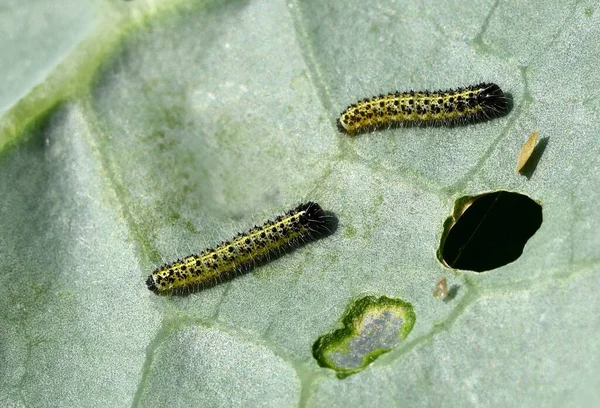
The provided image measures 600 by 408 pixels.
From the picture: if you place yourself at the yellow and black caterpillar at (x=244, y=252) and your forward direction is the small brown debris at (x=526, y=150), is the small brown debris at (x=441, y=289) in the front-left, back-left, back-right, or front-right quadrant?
front-right

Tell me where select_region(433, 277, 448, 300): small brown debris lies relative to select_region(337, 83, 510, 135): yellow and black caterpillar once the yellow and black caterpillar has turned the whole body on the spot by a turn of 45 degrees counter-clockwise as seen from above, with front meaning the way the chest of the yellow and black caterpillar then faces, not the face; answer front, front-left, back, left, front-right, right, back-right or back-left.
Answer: back-right

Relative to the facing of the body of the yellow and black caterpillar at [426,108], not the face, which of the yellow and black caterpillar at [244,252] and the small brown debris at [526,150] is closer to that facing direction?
the small brown debris

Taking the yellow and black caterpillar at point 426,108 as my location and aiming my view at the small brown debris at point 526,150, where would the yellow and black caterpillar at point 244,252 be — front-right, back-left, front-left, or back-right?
back-right

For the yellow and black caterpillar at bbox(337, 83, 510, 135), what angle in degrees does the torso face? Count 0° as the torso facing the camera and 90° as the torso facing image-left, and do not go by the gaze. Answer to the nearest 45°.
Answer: approximately 270°

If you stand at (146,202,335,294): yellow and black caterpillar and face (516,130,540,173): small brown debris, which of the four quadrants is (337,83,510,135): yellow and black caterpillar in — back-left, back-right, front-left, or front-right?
front-left

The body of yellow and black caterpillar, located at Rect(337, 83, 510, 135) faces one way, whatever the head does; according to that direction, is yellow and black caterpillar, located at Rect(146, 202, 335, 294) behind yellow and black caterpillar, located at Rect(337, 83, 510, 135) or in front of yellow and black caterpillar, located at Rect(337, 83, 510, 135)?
behind

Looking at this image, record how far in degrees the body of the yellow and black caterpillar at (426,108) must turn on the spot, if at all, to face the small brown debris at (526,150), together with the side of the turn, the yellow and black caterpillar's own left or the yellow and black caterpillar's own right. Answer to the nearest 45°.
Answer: approximately 45° to the yellow and black caterpillar's own right
